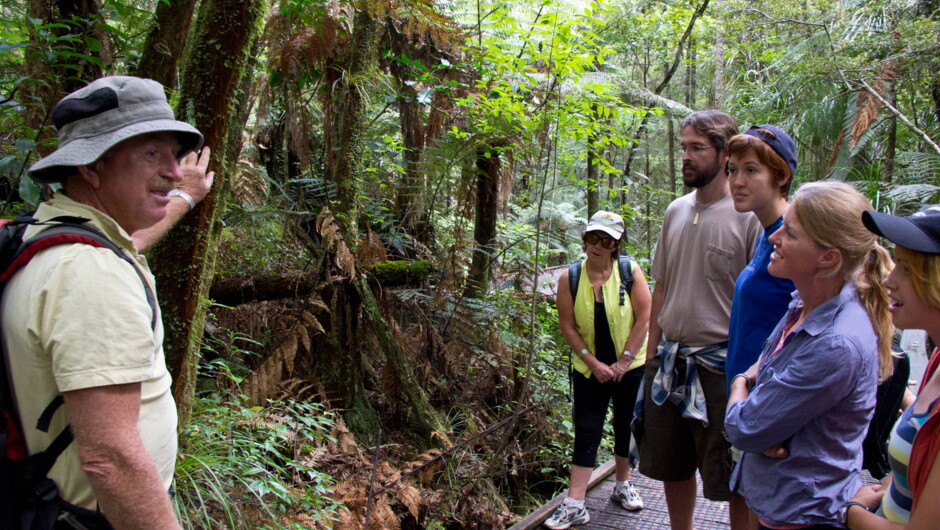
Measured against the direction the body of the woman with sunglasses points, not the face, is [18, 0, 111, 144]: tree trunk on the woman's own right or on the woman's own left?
on the woman's own right

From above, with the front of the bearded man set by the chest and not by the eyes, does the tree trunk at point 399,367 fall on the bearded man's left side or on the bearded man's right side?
on the bearded man's right side

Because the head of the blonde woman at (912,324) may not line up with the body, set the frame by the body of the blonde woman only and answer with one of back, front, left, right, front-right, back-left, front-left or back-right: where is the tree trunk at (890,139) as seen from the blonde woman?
right

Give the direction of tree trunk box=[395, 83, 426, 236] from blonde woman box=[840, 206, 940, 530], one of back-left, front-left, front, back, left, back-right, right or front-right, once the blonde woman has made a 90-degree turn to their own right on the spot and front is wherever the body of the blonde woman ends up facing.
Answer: front-left

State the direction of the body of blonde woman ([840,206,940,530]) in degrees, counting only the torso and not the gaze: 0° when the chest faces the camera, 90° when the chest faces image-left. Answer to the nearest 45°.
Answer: approximately 90°

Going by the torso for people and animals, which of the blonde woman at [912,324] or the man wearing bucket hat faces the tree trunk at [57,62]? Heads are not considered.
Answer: the blonde woman

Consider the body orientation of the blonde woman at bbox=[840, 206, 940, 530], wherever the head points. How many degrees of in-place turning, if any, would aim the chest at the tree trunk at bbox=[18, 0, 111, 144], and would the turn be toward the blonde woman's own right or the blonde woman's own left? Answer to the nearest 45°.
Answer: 0° — they already face it

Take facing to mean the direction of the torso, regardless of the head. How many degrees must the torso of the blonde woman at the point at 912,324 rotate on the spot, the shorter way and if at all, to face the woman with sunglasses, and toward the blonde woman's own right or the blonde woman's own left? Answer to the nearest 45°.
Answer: approximately 45° to the blonde woman's own right

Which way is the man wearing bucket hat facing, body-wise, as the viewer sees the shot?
to the viewer's right

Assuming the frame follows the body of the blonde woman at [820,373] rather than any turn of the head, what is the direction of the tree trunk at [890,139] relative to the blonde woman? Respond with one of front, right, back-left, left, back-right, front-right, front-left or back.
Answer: right

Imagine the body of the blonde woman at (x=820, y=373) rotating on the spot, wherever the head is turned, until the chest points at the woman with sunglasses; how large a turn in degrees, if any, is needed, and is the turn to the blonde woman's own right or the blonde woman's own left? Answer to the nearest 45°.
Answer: approximately 45° to the blonde woman's own right

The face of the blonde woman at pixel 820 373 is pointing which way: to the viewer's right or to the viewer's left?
to the viewer's left

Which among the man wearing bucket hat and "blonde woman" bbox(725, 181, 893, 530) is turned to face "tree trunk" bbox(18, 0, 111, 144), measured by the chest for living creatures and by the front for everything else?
the blonde woman

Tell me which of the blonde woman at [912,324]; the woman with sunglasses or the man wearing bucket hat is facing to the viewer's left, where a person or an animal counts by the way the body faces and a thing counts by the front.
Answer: the blonde woman

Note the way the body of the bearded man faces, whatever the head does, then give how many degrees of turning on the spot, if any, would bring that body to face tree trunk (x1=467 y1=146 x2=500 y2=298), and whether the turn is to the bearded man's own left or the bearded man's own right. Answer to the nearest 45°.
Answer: approximately 90° to the bearded man's own right

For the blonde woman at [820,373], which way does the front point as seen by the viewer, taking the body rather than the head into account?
to the viewer's left

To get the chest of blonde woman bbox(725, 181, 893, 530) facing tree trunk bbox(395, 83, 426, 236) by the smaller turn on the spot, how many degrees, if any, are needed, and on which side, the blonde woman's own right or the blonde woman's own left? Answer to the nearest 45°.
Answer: approximately 45° to the blonde woman's own right

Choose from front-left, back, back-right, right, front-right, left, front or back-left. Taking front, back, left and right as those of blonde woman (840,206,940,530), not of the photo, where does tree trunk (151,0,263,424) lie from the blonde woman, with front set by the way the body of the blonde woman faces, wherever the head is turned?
front

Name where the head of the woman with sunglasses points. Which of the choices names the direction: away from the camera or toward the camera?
toward the camera
